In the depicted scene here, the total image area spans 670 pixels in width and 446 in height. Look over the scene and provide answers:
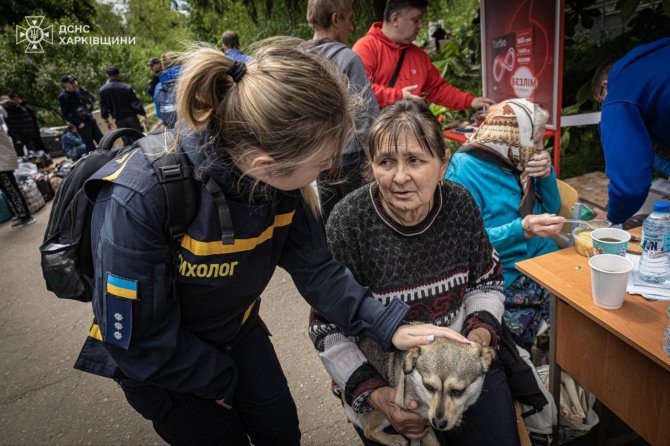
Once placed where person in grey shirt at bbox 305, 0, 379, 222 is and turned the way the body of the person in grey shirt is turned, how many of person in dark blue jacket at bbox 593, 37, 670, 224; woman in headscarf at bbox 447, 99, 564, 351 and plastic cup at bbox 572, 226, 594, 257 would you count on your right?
3

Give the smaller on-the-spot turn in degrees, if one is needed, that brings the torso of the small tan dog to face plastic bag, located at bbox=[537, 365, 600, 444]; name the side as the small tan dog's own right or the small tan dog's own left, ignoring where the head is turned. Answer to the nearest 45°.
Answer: approximately 90° to the small tan dog's own left

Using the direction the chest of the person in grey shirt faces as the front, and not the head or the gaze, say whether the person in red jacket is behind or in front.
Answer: in front

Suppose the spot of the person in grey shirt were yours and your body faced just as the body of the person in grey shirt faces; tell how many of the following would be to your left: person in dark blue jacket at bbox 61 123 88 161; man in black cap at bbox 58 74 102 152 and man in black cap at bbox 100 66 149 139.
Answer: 3

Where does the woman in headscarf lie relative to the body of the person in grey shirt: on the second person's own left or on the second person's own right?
on the second person's own right

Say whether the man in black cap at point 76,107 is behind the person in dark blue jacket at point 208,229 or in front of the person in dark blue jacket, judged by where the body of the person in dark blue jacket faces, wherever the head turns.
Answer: behind

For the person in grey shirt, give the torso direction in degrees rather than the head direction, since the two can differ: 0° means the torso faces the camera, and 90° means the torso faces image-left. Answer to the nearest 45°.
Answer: approximately 225°

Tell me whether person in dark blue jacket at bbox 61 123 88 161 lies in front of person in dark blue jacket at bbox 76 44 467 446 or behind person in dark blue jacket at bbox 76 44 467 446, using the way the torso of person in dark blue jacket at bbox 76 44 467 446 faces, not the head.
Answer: behind

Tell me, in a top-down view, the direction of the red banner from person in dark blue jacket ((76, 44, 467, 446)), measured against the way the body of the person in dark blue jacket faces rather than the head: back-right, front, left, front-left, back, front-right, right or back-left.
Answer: left

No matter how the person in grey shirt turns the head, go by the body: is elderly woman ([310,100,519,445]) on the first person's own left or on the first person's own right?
on the first person's own right

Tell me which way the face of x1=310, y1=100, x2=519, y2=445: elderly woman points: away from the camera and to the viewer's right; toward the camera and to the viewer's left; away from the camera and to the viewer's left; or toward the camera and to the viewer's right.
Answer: toward the camera and to the viewer's left
